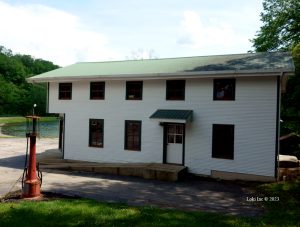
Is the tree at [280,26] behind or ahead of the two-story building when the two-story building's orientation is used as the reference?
behind

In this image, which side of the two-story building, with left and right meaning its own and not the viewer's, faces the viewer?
front
